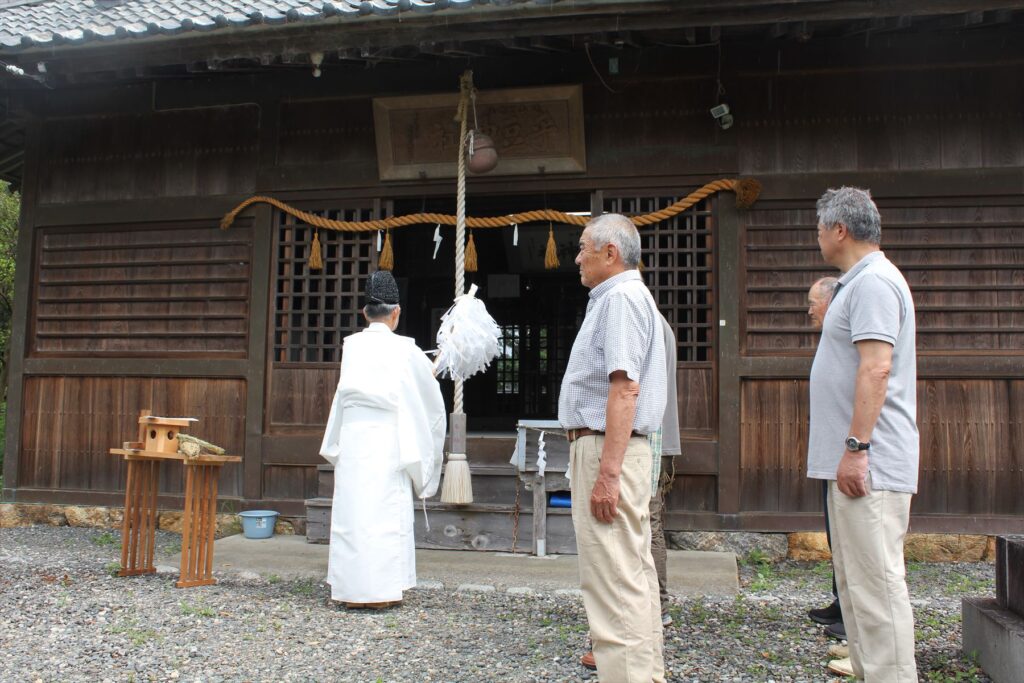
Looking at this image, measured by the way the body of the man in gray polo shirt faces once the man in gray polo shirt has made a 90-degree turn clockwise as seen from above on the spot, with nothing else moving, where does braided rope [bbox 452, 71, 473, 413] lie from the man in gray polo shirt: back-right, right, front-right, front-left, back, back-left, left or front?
front-left

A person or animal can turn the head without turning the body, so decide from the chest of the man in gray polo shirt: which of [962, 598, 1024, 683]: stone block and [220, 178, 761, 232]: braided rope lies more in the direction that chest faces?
the braided rope

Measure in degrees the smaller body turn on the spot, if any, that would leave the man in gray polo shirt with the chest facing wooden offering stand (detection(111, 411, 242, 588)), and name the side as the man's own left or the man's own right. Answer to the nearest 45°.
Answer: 0° — they already face it

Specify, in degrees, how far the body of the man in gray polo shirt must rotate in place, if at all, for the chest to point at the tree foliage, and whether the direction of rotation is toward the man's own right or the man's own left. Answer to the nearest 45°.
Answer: approximately 45° to the man's own right

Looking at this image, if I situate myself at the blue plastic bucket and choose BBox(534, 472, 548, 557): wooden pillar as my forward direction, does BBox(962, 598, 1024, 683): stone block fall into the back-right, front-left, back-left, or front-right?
front-right

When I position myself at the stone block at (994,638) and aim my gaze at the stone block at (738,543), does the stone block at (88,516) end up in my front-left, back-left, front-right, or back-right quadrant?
front-left

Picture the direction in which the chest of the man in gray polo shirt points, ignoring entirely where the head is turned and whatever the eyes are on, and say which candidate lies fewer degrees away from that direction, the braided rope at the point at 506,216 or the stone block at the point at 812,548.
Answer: the braided rope

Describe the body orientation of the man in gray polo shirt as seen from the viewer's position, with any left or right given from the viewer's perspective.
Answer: facing to the left of the viewer

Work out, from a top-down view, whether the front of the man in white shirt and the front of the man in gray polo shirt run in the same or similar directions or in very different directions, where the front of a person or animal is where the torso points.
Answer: same or similar directions

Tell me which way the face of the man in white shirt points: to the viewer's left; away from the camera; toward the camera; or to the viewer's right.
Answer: to the viewer's left

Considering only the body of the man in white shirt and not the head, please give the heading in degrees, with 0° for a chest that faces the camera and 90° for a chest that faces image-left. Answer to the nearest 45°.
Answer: approximately 90°

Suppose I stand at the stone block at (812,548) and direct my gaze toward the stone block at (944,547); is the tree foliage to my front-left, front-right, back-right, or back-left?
back-left

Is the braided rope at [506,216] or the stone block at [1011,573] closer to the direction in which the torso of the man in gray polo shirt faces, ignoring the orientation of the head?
the braided rope
